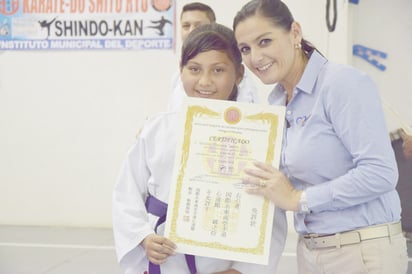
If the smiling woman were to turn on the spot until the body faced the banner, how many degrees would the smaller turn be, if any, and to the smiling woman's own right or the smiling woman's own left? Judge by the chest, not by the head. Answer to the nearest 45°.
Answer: approximately 90° to the smiling woman's own right

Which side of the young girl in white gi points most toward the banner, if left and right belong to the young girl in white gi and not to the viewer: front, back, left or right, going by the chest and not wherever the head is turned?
back

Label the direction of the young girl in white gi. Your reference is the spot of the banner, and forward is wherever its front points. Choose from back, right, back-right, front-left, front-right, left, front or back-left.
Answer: front

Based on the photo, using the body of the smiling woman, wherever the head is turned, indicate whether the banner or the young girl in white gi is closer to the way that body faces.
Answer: the young girl in white gi

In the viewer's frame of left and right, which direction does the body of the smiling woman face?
facing the viewer and to the left of the viewer

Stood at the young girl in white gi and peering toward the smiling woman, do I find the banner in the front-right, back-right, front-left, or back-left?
back-left

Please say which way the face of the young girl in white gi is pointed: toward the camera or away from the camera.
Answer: toward the camera

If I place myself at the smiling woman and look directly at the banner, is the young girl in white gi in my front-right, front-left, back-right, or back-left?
front-left

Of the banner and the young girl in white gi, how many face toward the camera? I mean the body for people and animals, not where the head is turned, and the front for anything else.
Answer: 2

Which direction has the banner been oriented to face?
toward the camera

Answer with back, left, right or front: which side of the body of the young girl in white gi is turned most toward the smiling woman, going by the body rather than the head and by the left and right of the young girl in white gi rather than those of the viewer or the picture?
left

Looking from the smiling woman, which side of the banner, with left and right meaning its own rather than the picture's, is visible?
front
